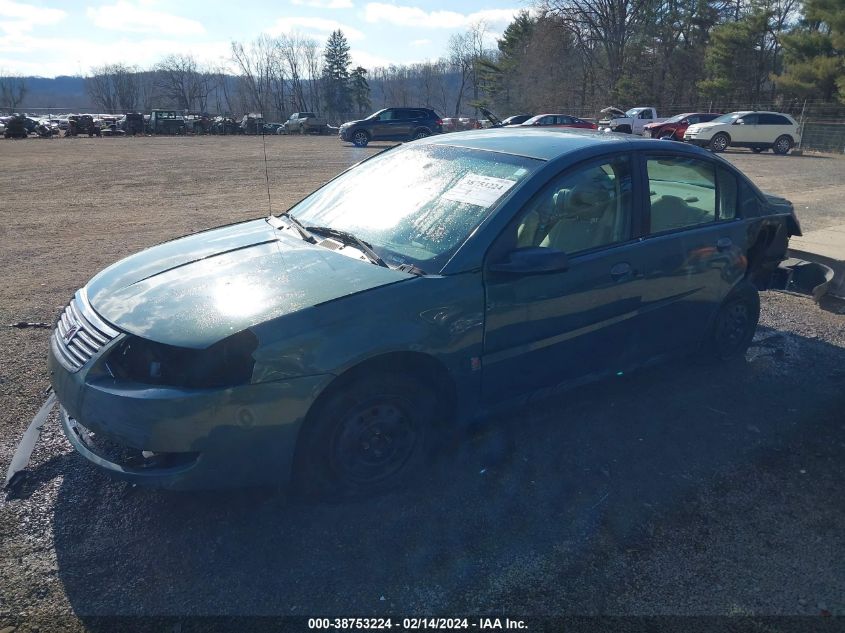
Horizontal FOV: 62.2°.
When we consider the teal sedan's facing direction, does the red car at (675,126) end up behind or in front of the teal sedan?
behind

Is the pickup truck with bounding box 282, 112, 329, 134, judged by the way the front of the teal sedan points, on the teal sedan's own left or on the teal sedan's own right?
on the teal sedan's own right

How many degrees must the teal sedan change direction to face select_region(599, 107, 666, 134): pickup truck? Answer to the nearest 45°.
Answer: approximately 135° to its right

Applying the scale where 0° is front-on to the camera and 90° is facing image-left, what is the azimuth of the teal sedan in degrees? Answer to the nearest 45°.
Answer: approximately 45°

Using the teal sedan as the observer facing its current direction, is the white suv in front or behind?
behind
